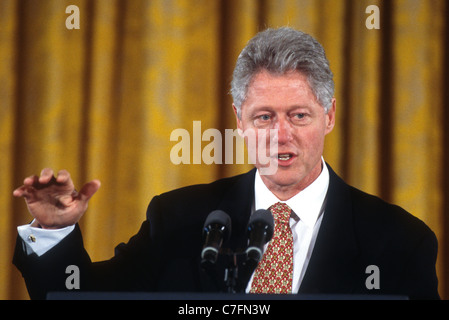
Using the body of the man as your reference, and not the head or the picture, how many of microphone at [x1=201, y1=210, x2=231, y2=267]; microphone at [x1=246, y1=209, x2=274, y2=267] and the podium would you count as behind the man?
0

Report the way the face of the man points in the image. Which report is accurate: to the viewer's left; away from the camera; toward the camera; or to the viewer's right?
toward the camera

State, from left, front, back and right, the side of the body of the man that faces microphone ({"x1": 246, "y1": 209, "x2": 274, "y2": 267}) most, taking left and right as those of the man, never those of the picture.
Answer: front

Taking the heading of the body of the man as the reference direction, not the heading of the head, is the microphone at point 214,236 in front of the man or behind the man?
in front

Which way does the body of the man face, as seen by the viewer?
toward the camera
